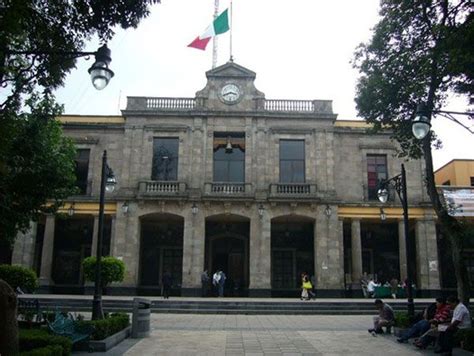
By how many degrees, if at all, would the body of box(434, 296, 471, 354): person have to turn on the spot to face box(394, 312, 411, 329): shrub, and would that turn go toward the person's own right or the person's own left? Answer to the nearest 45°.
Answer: approximately 45° to the person's own right

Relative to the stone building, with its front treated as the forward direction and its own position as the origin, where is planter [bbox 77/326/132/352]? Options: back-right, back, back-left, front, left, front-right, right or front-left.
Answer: front

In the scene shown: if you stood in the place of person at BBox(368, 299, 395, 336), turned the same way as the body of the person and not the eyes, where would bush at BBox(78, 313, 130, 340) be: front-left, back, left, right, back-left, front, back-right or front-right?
front-left

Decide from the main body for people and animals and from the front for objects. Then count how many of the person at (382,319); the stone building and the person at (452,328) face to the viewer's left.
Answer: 2

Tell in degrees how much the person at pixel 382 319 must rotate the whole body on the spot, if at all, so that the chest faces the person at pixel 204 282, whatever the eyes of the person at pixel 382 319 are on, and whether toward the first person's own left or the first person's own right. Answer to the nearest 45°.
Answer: approximately 45° to the first person's own right

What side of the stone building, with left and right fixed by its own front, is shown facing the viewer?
front

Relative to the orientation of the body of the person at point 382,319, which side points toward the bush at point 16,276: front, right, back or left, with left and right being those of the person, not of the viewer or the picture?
front

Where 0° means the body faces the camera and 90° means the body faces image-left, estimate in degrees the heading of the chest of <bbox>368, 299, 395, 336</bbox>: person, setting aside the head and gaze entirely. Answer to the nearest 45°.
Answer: approximately 90°

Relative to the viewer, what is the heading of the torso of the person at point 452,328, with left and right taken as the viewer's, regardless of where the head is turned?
facing to the left of the viewer

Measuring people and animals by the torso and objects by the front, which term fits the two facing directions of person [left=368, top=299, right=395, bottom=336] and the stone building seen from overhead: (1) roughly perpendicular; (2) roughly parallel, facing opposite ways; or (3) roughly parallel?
roughly perpendicular

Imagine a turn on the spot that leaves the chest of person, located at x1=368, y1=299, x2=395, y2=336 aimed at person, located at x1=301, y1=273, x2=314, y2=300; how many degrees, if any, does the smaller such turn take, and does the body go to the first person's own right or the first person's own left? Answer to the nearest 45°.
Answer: approximately 90° to the first person's own right

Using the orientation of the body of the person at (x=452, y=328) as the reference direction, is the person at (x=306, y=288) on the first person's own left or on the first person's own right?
on the first person's own right

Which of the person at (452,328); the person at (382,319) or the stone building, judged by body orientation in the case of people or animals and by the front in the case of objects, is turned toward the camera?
the stone building
